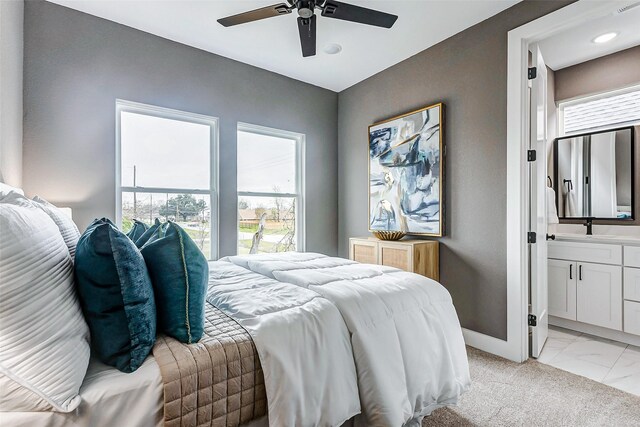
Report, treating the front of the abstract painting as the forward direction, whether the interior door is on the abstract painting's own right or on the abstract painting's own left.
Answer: on the abstract painting's own left

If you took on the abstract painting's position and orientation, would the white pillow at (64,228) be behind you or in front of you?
in front

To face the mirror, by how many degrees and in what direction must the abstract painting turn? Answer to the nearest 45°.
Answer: approximately 135° to its left

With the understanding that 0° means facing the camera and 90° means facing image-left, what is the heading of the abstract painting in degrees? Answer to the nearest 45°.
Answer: approximately 45°

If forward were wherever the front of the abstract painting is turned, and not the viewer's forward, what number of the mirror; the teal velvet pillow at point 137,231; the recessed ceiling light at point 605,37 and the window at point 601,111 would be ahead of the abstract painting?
1

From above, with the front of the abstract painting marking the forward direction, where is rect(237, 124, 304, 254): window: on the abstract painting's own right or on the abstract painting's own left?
on the abstract painting's own right

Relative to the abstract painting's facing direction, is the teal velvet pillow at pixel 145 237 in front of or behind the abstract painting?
in front

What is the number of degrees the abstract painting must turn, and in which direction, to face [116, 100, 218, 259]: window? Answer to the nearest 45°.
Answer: approximately 45° to its right

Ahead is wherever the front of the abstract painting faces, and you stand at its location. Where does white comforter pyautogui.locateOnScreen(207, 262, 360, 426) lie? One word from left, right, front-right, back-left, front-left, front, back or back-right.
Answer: front-left

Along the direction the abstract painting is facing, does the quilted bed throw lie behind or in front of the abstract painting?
in front
